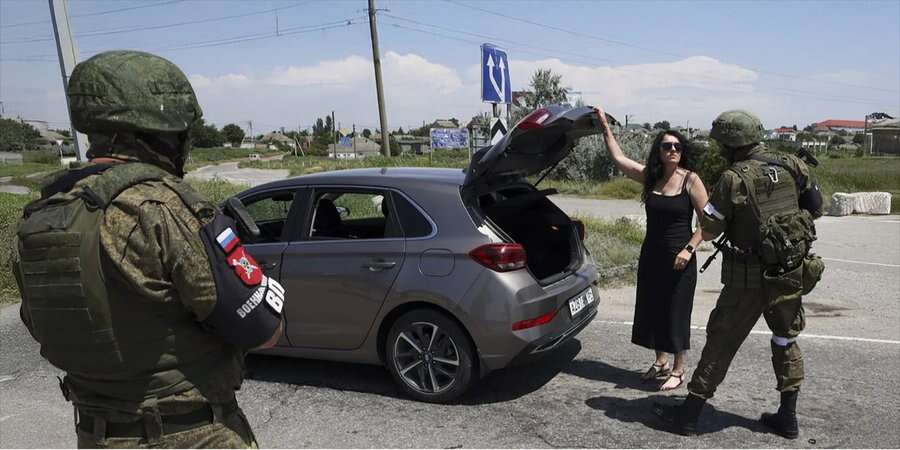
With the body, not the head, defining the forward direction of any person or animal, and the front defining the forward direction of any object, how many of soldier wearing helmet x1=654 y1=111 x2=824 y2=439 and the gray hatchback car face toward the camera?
0

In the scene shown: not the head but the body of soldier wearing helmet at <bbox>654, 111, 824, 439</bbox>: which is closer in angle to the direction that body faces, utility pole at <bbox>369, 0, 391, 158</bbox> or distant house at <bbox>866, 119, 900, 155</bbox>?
the utility pole

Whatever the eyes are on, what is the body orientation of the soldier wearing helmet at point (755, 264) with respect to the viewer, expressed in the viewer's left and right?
facing away from the viewer and to the left of the viewer

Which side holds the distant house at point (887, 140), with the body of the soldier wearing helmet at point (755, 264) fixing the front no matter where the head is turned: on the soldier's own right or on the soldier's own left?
on the soldier's own right

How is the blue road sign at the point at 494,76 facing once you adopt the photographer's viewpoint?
facing the viewer and to the right of the viewer

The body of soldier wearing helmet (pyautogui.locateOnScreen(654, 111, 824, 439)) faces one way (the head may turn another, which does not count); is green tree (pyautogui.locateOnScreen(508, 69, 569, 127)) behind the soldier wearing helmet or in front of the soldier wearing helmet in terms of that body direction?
in front

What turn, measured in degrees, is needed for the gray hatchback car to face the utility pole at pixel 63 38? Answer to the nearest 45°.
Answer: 0° — it already faces it

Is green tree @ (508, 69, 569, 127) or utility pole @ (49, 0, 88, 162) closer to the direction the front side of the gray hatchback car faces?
the utility pole

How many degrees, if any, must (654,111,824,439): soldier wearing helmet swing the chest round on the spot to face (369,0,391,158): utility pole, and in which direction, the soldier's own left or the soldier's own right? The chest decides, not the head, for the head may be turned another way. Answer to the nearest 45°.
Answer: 0° — they already face it

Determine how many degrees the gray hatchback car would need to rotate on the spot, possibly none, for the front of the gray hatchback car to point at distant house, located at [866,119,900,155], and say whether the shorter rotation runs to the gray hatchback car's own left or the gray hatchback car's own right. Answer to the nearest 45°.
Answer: approximately 90° to the gray hatchback car's own right

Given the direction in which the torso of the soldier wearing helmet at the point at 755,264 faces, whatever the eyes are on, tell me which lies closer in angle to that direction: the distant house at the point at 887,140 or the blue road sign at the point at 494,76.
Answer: the blue road sign

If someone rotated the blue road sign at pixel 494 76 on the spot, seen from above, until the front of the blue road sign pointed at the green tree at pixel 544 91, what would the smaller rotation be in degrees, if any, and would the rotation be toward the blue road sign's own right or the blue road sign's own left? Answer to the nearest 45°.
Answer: approximately 135° to the blue road sign's own left

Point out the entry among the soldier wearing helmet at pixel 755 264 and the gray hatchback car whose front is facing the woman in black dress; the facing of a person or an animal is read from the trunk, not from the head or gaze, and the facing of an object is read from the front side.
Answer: the soldier wearing helmet

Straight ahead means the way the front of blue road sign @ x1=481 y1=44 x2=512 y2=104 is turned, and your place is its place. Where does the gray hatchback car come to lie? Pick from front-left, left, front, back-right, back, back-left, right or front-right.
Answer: front-right

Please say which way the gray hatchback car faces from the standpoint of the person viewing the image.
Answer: facing away from the viewer and to the left of the viewer

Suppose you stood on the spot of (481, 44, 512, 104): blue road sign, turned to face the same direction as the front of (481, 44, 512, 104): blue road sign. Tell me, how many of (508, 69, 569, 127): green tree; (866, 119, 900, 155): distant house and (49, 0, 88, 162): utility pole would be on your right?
1

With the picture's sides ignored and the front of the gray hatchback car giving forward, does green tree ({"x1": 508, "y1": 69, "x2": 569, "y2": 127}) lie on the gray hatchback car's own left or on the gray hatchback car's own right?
on the gray hatchback car's own right
